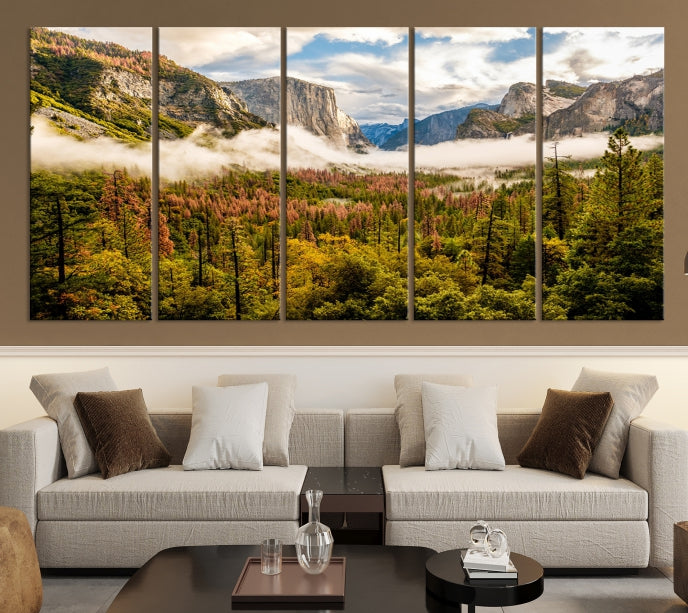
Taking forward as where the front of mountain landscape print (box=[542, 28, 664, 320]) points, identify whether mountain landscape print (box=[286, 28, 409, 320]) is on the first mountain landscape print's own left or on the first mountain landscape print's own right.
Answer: on the first mountain landscape print's own right

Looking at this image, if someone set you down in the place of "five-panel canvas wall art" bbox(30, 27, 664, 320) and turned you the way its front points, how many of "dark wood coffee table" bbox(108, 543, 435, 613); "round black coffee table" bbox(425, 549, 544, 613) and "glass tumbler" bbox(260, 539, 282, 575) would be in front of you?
3

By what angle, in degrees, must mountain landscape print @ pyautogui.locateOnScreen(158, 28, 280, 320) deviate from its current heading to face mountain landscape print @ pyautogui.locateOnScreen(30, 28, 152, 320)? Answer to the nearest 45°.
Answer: approximately 90° to its right

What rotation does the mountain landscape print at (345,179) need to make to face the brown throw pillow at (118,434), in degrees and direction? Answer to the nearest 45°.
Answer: approximately 45° to its right
